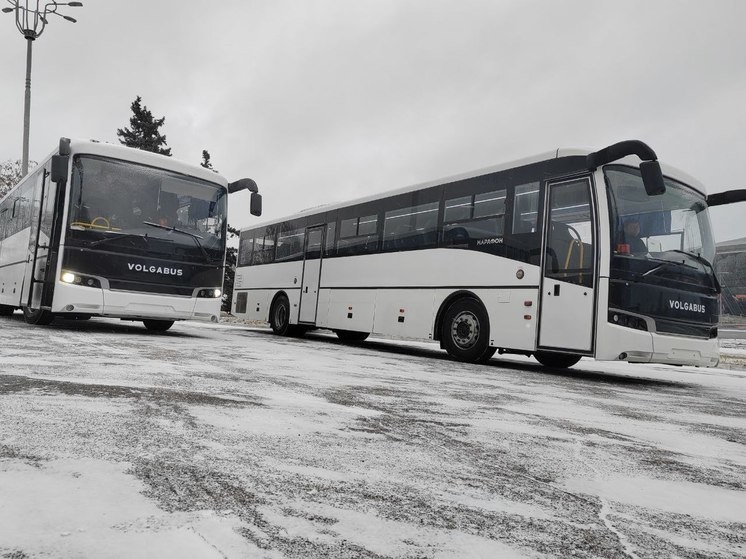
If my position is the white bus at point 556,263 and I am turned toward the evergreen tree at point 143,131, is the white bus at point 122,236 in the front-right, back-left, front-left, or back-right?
front-left

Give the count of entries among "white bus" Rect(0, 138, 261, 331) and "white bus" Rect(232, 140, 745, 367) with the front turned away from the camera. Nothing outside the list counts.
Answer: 0

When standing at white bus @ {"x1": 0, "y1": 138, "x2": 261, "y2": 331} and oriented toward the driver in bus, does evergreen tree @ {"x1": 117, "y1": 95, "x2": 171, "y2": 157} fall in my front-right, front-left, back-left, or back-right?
back-left

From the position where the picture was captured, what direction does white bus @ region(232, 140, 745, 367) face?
facing the viewer and to the right of the viewer

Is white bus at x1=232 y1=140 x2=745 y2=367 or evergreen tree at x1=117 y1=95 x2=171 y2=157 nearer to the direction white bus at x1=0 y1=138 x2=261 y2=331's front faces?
the white bus

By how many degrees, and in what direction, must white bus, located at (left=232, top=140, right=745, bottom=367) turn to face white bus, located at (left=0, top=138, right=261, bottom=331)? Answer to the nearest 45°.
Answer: approximately 135° to its right

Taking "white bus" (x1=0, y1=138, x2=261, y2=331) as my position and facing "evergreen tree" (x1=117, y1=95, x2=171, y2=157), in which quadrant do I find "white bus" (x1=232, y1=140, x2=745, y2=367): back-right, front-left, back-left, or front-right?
back-right

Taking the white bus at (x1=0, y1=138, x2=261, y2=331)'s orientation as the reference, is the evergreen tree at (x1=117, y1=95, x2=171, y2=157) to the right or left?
on its left

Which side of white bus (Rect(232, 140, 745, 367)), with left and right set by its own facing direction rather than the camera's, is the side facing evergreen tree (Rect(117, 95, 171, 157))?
back

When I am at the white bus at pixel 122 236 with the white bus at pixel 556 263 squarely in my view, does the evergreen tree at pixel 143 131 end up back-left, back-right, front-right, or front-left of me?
back-left
